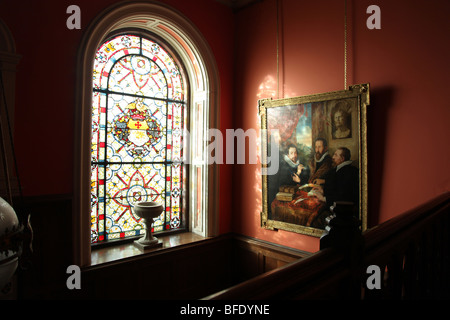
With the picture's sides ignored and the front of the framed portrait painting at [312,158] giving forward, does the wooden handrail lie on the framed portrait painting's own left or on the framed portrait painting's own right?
on the framed portrait painting's own left

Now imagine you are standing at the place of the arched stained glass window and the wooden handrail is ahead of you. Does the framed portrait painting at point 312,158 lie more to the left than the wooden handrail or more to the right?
left

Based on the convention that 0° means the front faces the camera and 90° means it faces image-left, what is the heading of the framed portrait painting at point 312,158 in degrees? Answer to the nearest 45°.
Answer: approximately 45°

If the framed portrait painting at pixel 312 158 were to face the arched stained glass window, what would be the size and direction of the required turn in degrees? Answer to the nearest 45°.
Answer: approximately 45° to its right

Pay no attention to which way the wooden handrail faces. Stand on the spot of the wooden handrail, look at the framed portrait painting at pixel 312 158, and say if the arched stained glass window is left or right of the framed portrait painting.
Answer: left
